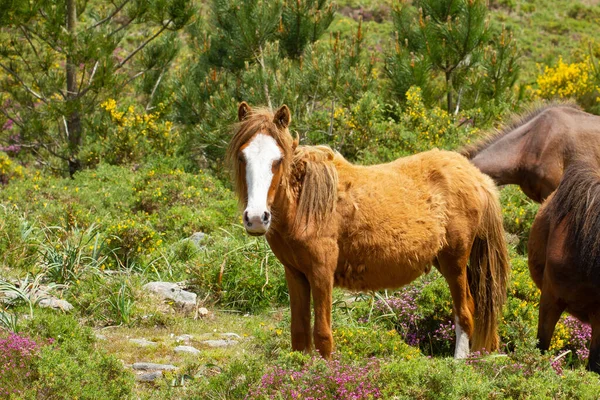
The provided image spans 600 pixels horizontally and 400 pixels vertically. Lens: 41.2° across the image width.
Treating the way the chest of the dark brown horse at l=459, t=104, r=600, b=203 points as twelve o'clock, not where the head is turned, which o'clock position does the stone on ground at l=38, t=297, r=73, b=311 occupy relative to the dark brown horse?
The stone on ground is roughly at 11 o'clock from the dark brown horse.

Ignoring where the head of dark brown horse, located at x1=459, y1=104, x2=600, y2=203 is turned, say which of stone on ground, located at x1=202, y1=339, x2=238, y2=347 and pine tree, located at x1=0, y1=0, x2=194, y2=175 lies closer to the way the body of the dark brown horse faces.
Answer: the pine tree

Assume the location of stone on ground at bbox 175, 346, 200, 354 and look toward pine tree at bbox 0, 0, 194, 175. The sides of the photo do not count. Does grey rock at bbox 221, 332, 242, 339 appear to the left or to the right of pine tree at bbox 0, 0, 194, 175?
right

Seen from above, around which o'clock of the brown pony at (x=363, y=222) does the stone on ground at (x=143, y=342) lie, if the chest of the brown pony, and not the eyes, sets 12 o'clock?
The stone on ground is roughly at 1 o'clock from the brown pony.

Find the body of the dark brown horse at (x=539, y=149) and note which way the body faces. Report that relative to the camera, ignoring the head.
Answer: to the viewer's left

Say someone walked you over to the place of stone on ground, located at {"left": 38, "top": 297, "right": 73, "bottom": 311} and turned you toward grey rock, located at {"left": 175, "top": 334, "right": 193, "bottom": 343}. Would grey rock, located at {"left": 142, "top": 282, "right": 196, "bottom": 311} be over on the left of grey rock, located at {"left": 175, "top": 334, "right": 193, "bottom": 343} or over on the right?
left

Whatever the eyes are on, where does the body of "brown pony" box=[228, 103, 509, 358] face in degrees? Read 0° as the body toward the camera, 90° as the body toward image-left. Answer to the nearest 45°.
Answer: approximately 90°

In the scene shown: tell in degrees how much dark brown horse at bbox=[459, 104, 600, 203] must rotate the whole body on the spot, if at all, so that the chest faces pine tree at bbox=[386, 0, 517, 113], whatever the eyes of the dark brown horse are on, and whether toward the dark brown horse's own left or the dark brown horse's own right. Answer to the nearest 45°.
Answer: approximately 90° to the dark brown horse's own right
